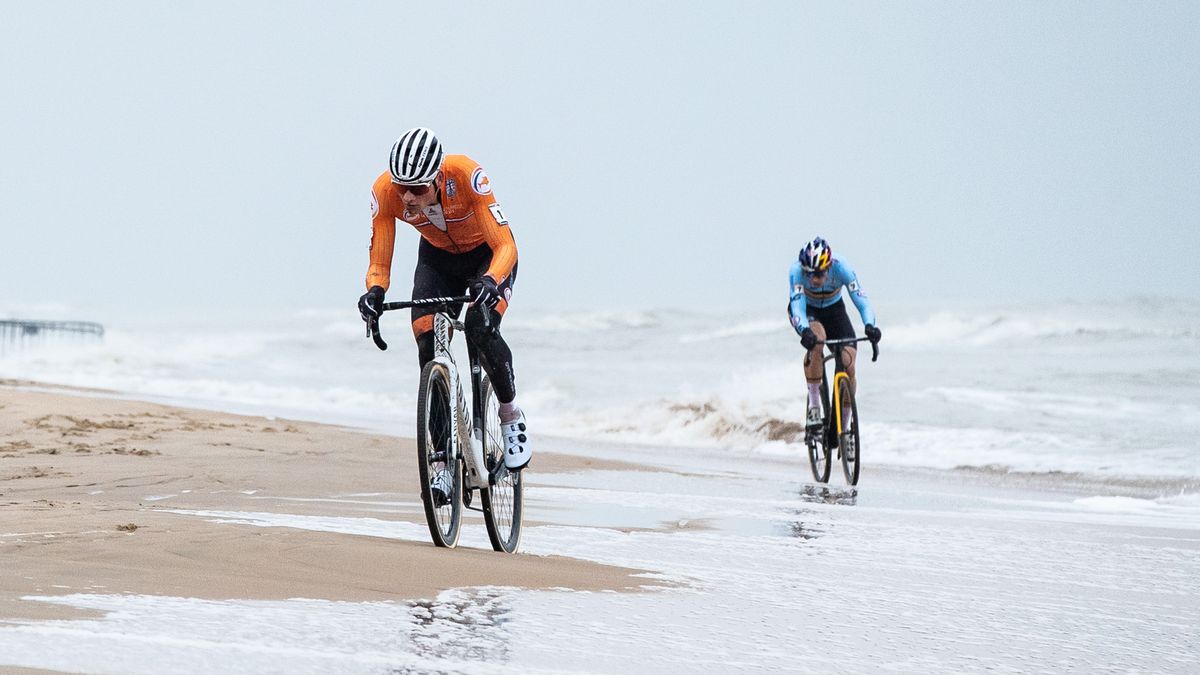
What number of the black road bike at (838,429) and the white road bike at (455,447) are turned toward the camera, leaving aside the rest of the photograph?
2

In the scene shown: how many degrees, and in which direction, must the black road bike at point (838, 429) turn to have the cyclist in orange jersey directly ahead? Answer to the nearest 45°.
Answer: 0° — it already faces them

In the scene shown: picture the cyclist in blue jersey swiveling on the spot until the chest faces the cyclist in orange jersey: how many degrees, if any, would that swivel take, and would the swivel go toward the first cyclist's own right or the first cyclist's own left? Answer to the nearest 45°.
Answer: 0° — they already face them

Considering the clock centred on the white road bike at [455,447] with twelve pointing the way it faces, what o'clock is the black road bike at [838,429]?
the black road bike at [838,429] is roughly at 7 o'clock from the white road bike at [455,447].

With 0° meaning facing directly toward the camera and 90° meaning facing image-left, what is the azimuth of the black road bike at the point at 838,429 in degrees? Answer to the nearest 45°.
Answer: approximately 0°

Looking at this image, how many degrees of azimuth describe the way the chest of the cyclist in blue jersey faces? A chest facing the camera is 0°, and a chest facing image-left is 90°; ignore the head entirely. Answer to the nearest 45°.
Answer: approximately 0°
